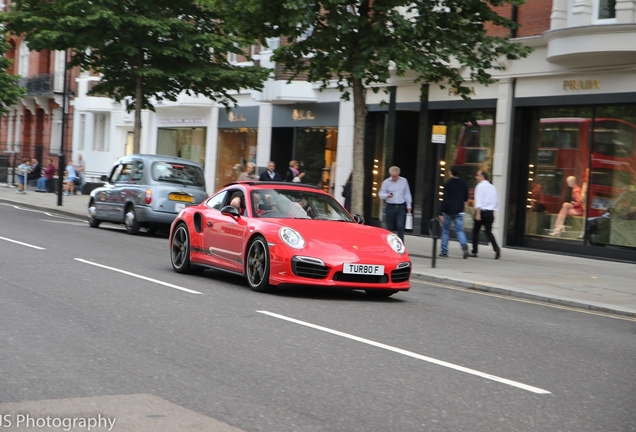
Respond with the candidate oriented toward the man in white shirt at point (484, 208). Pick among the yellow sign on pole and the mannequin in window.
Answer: the mannequin in window

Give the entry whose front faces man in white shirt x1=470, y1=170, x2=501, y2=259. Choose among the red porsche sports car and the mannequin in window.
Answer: the mannequin in window

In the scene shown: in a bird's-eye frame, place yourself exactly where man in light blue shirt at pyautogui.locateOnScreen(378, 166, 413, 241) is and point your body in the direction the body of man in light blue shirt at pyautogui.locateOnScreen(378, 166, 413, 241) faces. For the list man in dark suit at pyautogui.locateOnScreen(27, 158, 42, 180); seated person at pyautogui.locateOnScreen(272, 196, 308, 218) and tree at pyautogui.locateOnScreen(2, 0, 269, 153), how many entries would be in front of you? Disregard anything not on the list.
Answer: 1

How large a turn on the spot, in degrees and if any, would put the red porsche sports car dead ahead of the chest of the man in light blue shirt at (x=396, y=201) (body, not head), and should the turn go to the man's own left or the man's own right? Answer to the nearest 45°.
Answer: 0° — they already face it

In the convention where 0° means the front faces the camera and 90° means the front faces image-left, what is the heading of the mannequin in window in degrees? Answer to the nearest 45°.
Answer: approximately 45°

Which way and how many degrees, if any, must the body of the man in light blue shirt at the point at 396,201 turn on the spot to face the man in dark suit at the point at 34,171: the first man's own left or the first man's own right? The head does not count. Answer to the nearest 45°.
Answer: approximately 135° to the first man's own right

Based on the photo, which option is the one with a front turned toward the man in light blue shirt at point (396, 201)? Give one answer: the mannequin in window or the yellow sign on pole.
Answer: the mannequin in window

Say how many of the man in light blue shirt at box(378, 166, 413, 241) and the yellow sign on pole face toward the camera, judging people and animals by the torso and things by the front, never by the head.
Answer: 2

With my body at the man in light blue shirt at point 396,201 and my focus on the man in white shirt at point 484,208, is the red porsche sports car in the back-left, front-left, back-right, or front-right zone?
back-right

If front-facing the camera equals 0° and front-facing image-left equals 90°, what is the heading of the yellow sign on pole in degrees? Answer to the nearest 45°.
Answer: approximately 0°

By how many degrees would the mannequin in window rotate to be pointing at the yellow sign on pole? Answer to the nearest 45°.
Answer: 0° — it already faces it

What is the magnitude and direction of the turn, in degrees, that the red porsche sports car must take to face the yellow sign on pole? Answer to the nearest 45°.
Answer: approximately 90° to its left

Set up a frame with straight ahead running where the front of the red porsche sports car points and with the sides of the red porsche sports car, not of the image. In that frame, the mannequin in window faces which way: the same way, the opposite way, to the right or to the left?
to the right
